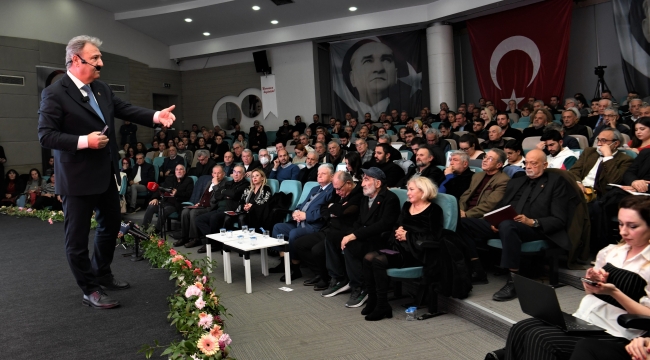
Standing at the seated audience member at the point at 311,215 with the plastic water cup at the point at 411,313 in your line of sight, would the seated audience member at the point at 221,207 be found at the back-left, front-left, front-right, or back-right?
back-right

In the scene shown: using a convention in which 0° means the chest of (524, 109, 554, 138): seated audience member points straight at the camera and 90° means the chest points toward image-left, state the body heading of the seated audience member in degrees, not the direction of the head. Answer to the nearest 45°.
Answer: approximately 45°

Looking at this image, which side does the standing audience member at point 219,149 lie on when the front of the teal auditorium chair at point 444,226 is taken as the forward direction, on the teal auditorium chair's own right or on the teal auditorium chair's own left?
on the teal auditorium chair's own right

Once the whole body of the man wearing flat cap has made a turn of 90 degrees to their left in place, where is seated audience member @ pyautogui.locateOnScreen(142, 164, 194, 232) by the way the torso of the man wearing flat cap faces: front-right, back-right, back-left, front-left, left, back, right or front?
back

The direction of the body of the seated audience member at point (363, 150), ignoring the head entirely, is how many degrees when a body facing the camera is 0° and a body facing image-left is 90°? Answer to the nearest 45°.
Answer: approximately 45°

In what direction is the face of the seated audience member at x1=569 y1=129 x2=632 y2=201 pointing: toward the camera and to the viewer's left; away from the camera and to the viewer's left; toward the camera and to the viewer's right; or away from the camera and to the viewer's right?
toward the camera and to the viewer's left

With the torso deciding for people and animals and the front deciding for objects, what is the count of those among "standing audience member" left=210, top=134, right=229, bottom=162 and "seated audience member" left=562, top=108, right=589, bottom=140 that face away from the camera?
0

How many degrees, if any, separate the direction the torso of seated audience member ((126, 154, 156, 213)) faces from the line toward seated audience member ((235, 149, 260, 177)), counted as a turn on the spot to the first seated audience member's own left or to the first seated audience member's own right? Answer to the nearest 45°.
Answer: approximately 90° to the first seated audience member's own left

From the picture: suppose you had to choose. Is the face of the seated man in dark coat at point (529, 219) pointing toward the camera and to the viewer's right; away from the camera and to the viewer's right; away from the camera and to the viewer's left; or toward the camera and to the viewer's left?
toward the camera and to the viewer's left

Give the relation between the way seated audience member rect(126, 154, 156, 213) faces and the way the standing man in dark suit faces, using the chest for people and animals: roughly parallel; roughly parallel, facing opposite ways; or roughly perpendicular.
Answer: roughly perpendicular

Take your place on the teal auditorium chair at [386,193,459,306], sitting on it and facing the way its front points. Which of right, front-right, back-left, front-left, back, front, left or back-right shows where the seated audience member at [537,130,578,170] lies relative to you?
back

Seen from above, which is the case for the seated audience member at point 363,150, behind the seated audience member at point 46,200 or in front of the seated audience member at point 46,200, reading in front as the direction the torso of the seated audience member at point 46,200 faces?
in front

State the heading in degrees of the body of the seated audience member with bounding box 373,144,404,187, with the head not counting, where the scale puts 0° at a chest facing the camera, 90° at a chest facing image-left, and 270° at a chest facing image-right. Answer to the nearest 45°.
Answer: approximately 45°
